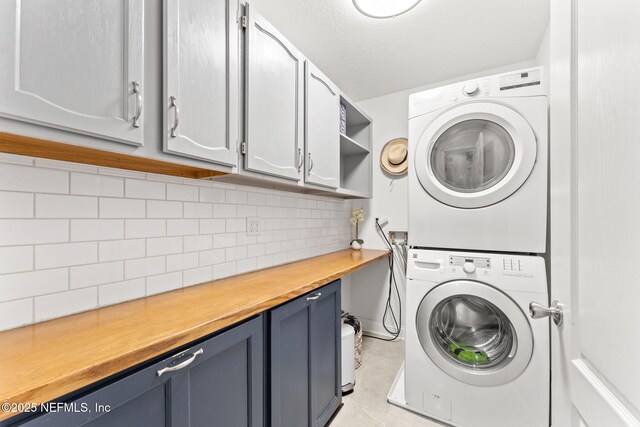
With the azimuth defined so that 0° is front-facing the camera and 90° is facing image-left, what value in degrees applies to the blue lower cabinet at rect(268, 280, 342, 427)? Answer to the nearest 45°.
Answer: approximately 315°

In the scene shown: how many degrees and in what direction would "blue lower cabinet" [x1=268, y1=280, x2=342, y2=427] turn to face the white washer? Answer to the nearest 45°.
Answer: approximately 45° to its left
